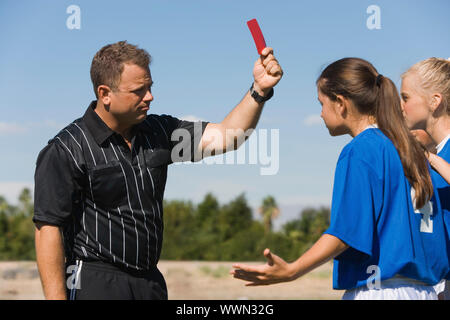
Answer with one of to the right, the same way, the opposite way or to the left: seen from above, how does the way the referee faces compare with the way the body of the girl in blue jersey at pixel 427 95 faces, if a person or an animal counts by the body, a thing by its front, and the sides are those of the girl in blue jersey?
the opposite way

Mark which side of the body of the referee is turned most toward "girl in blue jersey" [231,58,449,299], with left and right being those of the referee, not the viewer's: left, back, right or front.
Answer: front

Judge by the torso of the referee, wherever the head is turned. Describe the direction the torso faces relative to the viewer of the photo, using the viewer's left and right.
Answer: facing the viewer and to the right of the viewer

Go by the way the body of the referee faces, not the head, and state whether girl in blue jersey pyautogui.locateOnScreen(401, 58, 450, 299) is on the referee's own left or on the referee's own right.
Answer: on the referee's own left

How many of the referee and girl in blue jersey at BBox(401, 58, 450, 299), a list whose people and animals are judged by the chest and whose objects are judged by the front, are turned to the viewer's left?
1

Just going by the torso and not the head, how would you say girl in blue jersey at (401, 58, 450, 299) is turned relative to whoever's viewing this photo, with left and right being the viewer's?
facing to the left of the viewer

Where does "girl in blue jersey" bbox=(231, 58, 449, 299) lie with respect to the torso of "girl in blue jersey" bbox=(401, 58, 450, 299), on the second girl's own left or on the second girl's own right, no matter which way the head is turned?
on the second girl's own left

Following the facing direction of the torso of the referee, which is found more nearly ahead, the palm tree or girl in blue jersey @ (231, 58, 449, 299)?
the girl in blue jersey

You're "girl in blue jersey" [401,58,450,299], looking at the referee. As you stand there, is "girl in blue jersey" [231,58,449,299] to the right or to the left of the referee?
left

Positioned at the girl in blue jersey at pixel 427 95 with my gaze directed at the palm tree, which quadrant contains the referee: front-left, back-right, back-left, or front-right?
back-left

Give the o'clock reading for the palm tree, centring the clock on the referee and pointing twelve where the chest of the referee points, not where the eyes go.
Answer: The palm tree is roughly at 8 o'clock from the referee.

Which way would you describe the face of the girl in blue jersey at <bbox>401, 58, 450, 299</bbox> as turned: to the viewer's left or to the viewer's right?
to the viewer's left

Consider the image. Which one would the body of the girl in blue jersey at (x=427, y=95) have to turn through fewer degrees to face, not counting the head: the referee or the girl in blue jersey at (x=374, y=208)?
the referee

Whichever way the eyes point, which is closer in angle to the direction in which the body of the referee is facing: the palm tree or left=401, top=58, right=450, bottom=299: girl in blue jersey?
the girl in blue jersey
